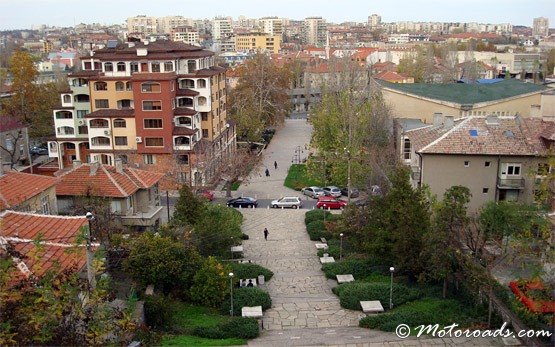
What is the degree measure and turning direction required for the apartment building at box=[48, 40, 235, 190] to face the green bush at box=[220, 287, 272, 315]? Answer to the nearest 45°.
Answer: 0° — it already faces it

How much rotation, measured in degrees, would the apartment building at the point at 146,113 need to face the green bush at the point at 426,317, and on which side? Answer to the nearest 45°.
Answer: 0° — it already faces it

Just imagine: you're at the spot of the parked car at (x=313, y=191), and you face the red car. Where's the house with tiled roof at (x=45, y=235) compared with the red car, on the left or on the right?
right

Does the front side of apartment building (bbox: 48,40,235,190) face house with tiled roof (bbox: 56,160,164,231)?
yes

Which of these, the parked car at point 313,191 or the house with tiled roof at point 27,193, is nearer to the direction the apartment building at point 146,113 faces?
the house with tiled roof

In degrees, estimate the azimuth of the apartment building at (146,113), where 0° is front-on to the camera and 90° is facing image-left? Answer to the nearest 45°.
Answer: approximately 0°

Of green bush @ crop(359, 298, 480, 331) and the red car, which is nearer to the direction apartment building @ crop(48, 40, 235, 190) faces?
the green bush

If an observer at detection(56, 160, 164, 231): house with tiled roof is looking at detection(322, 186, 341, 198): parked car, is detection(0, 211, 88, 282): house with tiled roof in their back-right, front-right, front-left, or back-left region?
back-right

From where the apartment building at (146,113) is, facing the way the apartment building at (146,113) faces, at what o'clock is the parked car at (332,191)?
The parked car is roughly at 10 o'clock from the apartment building.

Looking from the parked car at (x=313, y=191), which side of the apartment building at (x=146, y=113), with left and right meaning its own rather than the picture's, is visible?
left
